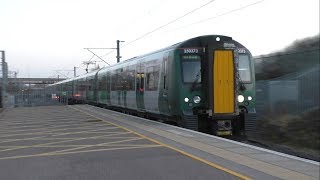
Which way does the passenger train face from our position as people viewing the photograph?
facing the viewer and to the right of the viewer
